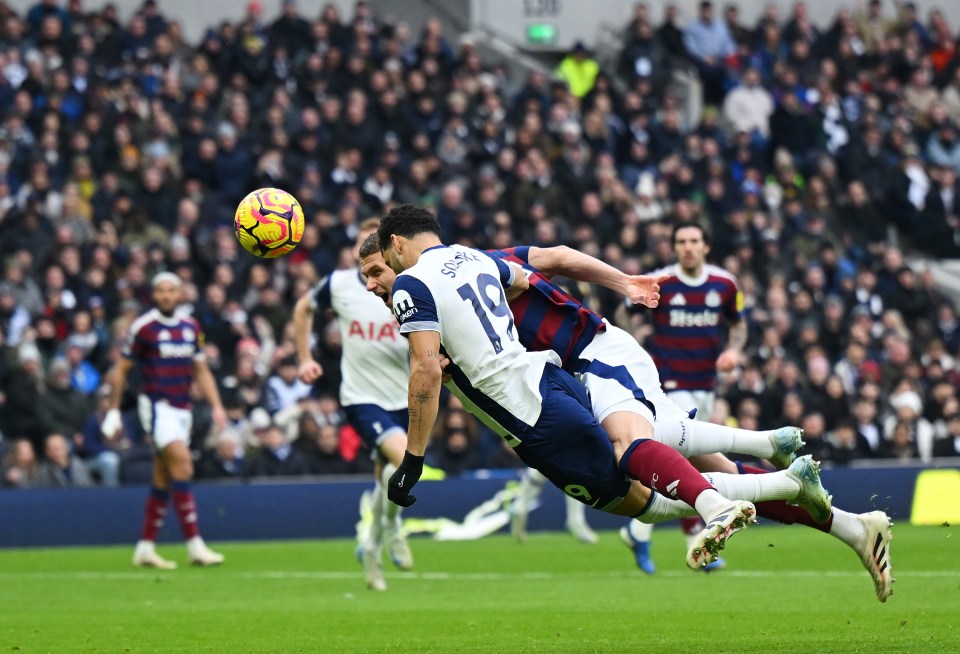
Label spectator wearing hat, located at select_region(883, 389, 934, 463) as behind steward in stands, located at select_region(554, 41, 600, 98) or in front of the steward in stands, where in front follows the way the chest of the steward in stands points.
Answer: in front

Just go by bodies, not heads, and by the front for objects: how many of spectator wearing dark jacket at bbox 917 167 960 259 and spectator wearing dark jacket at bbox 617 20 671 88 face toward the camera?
2

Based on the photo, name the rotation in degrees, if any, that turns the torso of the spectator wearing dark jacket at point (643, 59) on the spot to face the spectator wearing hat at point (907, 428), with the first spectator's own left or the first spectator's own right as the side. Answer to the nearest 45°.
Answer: approximately 45° to the first spectator's own left

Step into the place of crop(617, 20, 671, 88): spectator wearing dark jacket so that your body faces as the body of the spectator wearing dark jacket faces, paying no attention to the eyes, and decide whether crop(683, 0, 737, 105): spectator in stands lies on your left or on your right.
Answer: on your left

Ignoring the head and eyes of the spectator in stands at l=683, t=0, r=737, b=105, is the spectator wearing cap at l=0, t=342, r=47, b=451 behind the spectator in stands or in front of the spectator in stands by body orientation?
in front

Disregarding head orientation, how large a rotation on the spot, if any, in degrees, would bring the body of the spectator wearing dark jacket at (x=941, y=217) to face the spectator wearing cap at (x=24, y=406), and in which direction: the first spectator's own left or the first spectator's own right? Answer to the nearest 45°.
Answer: approximately 45° to the first spectator's own right

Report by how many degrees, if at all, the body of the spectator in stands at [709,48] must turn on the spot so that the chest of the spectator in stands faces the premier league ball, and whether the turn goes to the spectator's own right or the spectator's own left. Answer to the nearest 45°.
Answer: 0° — they already face it

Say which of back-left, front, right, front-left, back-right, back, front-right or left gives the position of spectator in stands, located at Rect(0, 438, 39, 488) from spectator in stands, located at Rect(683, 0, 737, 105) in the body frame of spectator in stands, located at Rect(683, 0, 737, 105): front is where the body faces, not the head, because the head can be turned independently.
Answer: front-right

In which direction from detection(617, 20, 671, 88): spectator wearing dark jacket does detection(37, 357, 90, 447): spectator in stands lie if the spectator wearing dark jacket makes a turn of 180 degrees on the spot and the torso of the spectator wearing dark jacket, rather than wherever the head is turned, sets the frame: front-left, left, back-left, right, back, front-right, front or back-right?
back-left

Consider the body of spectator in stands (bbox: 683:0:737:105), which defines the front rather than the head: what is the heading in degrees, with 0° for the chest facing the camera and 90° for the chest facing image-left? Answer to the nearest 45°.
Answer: approximately 0°

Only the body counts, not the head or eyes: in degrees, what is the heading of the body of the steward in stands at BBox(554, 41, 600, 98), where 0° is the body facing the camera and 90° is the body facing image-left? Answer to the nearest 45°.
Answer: approximately 0°
